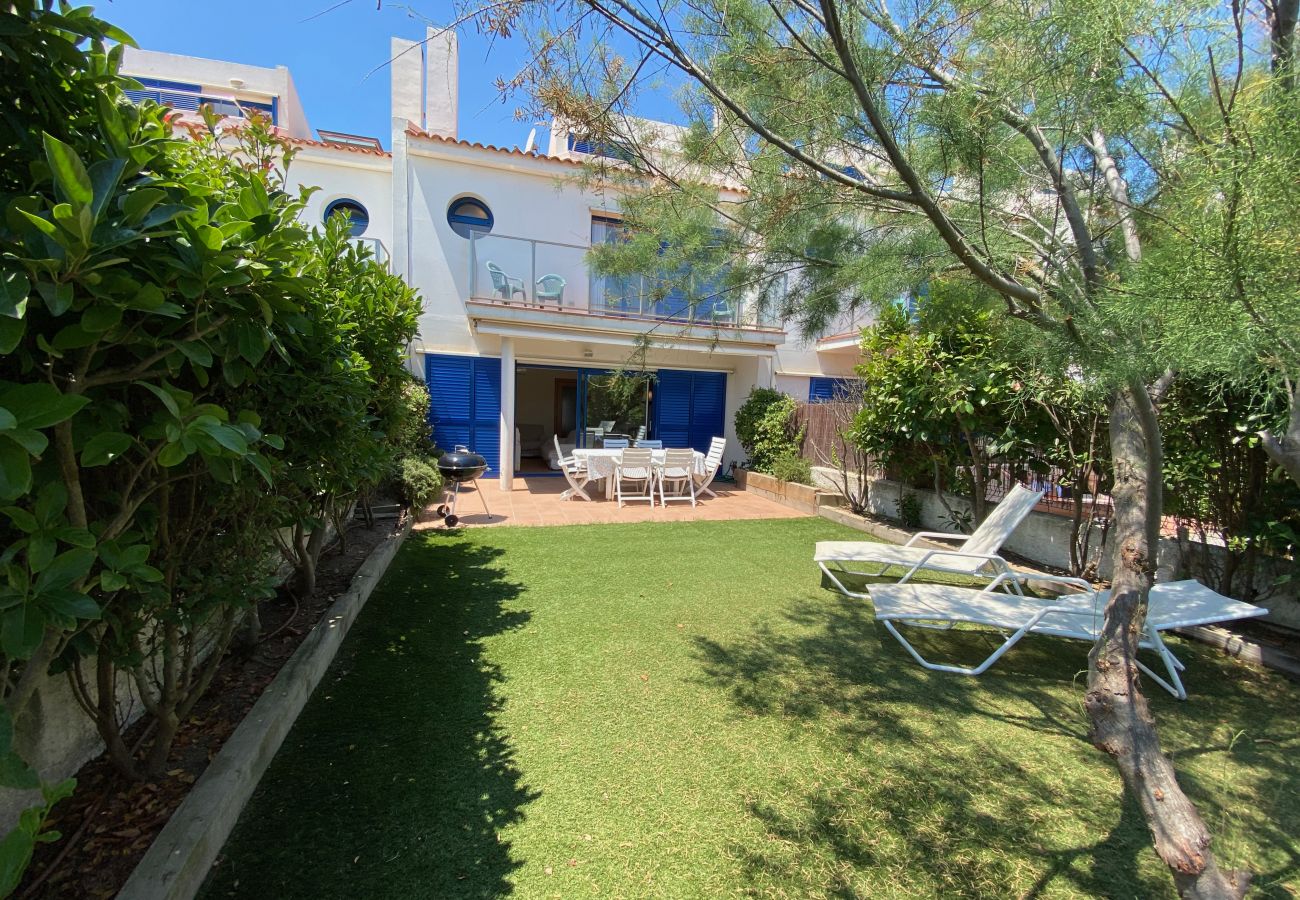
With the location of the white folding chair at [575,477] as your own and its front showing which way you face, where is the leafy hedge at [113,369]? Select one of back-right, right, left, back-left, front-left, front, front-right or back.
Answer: right

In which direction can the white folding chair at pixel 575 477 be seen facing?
to the viewer's right

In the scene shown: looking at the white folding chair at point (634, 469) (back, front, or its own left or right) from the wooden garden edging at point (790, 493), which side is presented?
right

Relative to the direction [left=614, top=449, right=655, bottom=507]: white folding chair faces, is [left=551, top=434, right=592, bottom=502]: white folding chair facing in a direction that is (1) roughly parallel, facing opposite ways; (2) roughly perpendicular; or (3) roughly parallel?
roughly perpendicular

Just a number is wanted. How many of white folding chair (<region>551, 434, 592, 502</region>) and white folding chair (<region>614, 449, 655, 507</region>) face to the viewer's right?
1

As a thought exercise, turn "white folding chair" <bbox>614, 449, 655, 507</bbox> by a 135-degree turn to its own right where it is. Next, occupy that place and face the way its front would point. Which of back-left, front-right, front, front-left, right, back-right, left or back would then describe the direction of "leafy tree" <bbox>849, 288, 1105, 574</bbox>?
front

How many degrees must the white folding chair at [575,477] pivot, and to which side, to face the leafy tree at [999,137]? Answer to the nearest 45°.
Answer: approximately 90° to its right

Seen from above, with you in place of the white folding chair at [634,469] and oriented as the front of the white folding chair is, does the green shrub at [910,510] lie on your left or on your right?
on your right

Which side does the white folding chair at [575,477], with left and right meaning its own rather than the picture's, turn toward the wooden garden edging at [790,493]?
front

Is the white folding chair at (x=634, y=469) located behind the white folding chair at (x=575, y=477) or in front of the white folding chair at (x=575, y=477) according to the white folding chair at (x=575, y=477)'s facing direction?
in front

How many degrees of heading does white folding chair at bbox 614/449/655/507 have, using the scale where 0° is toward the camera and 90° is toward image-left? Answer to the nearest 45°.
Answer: approximately 180°

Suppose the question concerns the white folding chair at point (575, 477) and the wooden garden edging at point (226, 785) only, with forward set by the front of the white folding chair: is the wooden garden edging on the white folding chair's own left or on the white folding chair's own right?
on the white folding chair's own right

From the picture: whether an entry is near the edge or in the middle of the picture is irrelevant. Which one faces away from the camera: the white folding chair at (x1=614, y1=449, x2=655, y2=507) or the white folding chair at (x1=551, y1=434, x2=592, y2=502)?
the white folding chair at (x1=614, y1=449, x2=655, y2=507)

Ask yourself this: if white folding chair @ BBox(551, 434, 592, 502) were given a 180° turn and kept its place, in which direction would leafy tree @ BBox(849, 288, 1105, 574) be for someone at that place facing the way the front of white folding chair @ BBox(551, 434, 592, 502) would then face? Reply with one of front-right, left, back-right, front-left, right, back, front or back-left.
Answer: back-left
